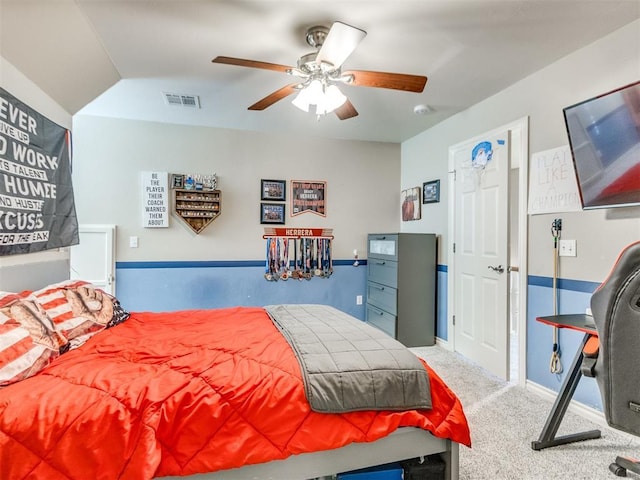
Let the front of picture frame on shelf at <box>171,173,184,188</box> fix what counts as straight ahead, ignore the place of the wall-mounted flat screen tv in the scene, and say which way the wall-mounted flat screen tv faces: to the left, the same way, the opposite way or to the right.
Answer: to the right

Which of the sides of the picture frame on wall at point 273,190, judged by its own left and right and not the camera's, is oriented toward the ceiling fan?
front

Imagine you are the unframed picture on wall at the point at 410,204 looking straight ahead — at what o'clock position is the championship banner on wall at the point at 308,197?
the championship banner on wall at the point at 308,197 is roughly at 1 o'clock from the unframed picture on wall at the point at 410,204.

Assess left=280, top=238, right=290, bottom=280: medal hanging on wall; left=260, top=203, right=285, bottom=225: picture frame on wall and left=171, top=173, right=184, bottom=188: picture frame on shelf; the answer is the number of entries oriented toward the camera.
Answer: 3

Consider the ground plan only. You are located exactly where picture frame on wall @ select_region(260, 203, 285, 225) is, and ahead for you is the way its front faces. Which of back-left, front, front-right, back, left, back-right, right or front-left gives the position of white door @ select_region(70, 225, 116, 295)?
right

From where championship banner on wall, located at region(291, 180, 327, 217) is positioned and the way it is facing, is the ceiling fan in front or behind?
in front

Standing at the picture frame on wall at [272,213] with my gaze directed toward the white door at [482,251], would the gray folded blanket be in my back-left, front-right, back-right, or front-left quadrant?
front-right

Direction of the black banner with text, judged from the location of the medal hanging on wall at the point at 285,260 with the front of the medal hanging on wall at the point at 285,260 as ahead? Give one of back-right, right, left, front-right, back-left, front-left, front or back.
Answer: front-right

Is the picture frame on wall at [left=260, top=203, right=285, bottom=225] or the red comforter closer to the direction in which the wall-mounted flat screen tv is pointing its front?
the red comforter

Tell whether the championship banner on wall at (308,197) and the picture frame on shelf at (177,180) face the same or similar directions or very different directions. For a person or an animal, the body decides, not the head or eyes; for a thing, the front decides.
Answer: same or similar directions

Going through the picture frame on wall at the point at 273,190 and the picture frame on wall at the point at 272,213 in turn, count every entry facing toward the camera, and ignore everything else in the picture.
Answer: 2

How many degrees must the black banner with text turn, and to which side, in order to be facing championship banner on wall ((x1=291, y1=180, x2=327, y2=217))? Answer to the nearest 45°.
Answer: approximately 45° to its left

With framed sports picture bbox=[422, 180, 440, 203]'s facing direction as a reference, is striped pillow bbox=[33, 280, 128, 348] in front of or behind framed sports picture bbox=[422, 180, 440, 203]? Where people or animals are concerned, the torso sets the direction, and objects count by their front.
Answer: in front

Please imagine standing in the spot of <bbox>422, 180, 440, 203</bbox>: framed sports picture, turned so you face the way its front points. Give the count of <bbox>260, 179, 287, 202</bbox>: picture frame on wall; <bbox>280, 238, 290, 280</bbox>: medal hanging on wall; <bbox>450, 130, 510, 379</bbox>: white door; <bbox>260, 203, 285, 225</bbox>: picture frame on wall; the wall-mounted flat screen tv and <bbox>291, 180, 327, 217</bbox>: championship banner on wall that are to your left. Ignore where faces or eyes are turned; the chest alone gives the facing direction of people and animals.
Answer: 2

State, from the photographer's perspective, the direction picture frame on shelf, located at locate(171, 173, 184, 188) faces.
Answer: facing the viewer

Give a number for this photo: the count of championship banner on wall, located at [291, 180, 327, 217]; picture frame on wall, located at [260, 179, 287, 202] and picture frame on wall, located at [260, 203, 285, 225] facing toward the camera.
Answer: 3

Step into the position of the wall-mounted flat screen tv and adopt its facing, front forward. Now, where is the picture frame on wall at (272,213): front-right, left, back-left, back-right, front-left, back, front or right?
front-right

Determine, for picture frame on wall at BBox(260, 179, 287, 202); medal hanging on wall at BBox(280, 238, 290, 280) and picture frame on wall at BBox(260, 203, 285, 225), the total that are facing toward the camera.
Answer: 3

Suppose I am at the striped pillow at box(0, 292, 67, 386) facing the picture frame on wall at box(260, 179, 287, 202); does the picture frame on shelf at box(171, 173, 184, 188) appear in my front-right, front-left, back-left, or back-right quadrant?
front-left

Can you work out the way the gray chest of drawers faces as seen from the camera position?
facing the viewer and to the left of the viewer
